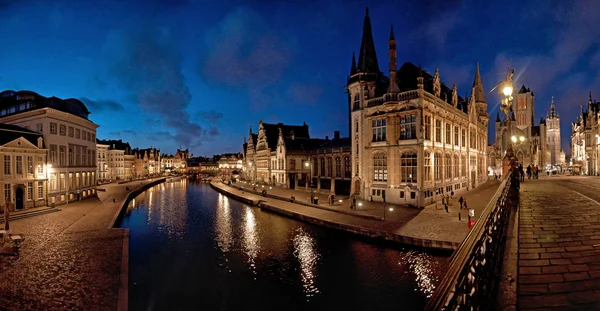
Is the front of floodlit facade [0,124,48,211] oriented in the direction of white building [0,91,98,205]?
no

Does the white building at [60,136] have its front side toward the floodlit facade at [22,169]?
no

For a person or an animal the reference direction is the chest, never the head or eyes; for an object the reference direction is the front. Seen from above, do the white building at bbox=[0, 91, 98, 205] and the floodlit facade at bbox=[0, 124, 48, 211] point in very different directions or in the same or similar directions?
same or similar directions

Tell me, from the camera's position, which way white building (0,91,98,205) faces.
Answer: facing the viewer and to the right of the viewer

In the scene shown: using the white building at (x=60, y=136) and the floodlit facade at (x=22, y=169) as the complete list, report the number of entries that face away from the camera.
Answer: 0
